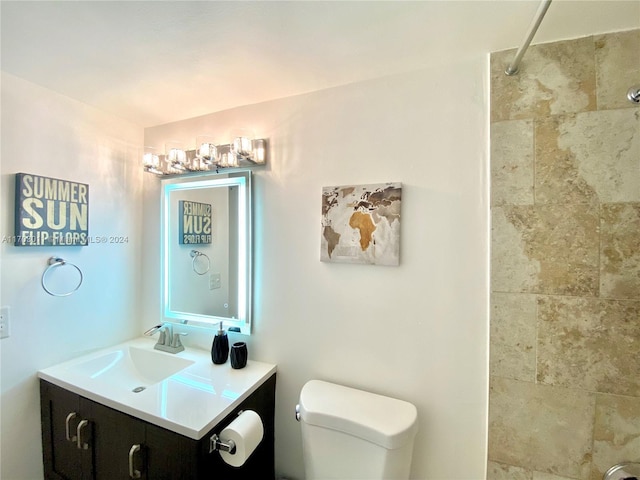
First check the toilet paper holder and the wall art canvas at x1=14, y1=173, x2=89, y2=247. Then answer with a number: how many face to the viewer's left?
0

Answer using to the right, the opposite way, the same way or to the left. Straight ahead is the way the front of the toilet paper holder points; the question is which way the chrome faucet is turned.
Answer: to the right

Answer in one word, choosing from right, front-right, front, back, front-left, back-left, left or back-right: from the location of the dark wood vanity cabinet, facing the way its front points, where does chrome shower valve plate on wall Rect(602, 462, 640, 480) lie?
left

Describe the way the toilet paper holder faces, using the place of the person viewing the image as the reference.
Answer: facing the viewer and to the right of the viewer

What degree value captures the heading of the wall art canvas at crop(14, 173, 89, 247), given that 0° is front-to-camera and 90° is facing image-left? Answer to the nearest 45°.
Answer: approximately 315°

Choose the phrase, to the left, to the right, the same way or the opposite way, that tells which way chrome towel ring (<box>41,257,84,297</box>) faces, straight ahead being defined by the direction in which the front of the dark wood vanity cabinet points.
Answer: to the left

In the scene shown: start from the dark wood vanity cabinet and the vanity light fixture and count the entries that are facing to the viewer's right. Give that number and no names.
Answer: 0

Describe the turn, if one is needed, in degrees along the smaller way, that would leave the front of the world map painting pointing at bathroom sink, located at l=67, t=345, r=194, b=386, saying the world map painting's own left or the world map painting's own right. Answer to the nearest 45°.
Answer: approximately 45° to the world map painting's own right

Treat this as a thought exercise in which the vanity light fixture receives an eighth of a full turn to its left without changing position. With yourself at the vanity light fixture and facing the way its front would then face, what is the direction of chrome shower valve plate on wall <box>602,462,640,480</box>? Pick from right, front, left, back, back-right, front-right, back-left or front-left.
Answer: front-left

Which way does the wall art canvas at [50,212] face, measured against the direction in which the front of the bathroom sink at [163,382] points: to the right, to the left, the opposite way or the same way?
to the left

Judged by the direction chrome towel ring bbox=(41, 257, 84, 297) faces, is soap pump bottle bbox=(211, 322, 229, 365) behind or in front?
in front

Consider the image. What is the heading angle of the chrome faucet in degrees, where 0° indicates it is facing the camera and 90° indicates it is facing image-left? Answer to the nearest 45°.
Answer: approximately 45°

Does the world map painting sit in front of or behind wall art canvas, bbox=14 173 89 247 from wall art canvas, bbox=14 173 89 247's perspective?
in front

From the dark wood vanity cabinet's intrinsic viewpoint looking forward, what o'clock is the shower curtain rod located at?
The shower curtain rod is roughly at 9 o'clock from the dark wood vanity cabinet.

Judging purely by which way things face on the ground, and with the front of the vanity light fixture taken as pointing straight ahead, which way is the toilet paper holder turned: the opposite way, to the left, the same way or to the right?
to the left

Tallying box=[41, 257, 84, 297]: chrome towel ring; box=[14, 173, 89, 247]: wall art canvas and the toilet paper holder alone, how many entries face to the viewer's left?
0
